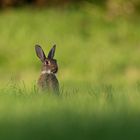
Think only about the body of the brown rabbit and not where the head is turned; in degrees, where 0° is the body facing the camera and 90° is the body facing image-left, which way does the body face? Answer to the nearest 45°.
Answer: approximately 315°
